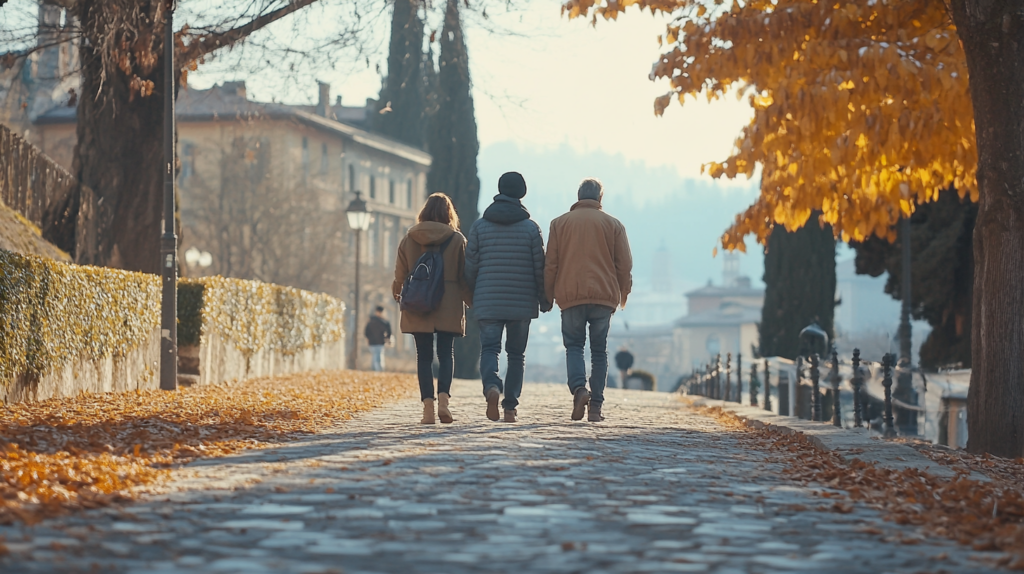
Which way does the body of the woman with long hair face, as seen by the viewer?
away from the camera

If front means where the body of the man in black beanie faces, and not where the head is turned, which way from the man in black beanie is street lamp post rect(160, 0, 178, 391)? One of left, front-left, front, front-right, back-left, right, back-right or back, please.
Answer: front-left

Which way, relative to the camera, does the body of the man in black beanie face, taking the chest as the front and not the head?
away from the camera

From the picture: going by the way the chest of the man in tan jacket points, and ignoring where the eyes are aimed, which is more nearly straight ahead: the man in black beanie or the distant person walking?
the distant person walking

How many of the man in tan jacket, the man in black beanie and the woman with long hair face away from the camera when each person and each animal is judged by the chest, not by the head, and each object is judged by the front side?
3

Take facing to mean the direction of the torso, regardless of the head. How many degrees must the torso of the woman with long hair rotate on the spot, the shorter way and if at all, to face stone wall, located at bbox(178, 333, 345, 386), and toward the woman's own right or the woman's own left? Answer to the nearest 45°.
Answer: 0° — they already face it

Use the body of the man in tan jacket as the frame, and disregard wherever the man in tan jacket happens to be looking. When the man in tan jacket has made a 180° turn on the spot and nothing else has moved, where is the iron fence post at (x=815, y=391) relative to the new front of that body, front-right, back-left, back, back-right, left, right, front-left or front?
back-left

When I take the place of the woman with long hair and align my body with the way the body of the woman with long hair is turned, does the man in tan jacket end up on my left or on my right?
on my right

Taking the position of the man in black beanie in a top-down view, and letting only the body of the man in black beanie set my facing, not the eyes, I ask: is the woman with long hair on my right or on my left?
on my left

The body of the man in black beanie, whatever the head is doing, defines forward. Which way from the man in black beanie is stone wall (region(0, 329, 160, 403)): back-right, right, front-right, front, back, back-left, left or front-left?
front-left

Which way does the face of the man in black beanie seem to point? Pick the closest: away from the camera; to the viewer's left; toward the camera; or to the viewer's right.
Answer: away from the camera

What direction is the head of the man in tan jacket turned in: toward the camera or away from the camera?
away from the camera

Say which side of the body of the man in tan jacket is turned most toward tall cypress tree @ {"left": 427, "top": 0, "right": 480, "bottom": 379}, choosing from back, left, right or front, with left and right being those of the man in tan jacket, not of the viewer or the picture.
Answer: front

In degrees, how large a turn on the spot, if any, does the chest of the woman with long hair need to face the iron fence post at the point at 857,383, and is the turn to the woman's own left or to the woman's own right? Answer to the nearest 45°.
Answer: approximately 45° to the woman's own right

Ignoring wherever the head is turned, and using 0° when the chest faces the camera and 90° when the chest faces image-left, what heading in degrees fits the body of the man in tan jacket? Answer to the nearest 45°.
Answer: approximately 180°
